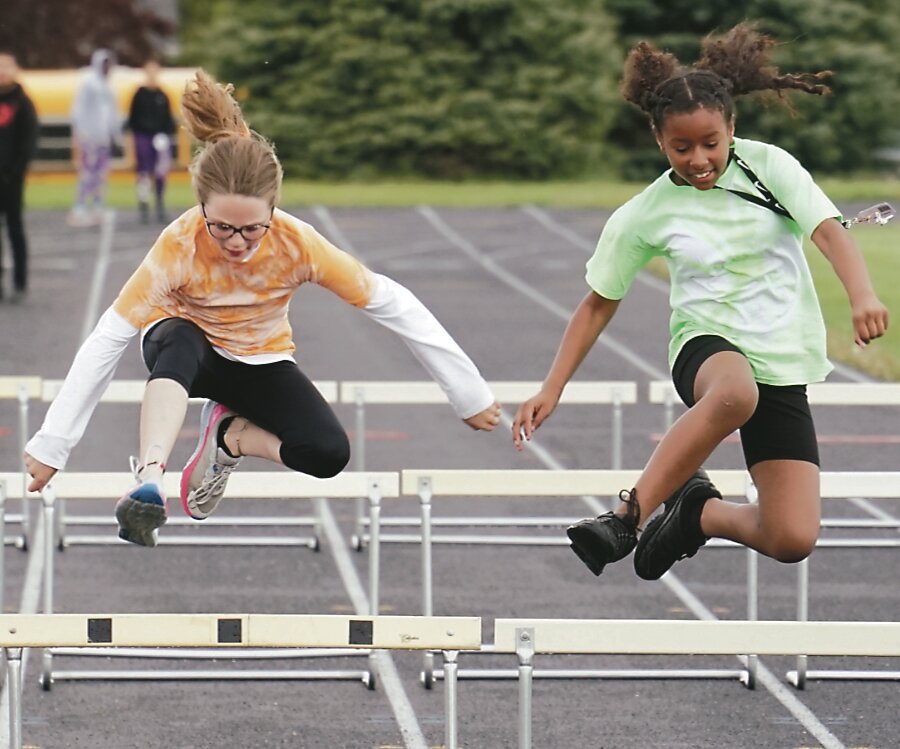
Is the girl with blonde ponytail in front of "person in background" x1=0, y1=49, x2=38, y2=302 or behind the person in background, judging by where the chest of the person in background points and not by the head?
in front

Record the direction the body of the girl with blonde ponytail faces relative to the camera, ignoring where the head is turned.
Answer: toward the camera

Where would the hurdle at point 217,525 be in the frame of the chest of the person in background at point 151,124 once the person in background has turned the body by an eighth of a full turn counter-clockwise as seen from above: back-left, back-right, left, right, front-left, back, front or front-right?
front-right

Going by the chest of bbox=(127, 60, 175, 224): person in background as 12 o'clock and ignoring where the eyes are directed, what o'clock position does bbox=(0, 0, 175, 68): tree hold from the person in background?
The tree is roughly at 6 o'clock from the person in background.

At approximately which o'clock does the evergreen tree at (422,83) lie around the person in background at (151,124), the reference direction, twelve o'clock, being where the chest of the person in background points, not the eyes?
The evergreen tree is roughly at 7 o'clock from the person in background.

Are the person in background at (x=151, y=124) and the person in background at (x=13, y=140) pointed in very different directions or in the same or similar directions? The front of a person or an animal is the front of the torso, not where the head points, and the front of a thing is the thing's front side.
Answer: same or similar directions

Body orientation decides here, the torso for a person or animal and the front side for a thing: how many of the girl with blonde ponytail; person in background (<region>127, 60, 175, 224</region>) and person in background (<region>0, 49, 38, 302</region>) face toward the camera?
3

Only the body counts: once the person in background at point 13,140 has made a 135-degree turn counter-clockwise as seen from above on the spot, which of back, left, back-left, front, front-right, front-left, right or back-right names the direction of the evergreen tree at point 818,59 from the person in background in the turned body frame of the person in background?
front

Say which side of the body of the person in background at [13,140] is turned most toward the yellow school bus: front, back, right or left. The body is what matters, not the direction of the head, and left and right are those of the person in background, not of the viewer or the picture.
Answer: back

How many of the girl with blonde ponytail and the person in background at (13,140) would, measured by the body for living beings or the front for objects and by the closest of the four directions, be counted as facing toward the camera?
2

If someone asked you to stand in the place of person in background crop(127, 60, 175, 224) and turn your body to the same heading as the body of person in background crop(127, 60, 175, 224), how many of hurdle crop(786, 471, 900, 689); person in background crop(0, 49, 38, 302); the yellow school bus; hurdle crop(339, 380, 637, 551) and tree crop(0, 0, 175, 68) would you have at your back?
2

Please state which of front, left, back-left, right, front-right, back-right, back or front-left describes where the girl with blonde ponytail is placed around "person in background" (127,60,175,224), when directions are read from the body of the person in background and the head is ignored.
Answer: front

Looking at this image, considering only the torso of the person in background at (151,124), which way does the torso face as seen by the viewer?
toward the camera

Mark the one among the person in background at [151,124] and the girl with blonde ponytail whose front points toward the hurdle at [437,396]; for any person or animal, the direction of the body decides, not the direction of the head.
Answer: the person in background

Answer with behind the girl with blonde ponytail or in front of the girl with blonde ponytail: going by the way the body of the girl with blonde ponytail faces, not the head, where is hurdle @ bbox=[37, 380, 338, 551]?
behind

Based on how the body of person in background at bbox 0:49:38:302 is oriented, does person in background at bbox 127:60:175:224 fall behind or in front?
behind
